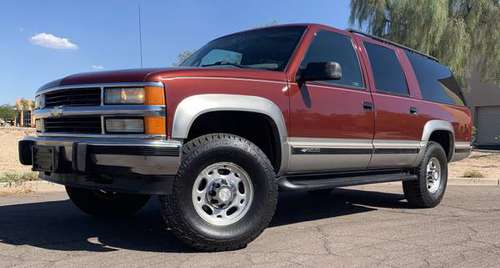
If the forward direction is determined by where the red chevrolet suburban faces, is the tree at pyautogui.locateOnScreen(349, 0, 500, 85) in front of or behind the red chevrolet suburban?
behind

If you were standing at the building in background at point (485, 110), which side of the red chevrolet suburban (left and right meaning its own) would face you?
back

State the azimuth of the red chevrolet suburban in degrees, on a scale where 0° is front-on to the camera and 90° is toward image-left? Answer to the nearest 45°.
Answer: approximately 45°
